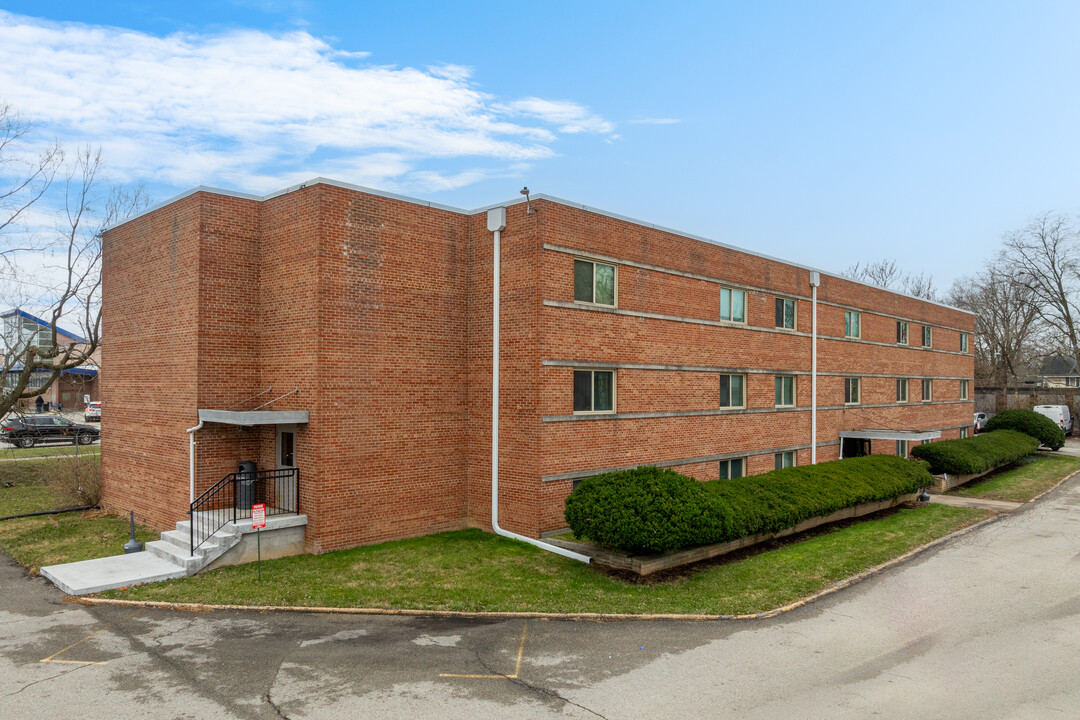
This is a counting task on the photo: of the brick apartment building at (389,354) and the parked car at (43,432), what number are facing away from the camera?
0

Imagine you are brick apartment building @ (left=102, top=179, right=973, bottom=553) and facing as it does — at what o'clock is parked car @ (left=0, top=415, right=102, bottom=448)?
The parked car is roughly at 6 o'clock from the brick apartment building.

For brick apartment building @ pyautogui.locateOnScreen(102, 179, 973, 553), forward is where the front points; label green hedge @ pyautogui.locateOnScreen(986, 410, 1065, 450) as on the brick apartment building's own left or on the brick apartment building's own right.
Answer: on the brick apartment building's own left

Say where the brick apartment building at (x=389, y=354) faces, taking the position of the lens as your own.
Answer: facing the viewer and to the right of the viewer

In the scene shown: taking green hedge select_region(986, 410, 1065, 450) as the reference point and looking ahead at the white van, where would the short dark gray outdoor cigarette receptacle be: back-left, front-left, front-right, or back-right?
back-left

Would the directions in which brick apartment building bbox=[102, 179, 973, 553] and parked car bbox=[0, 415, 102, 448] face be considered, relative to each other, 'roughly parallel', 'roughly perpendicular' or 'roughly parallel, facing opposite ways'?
roughly perpendicular

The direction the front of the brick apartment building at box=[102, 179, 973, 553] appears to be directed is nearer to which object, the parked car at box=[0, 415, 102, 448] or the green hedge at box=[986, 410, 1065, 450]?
the green hedge
